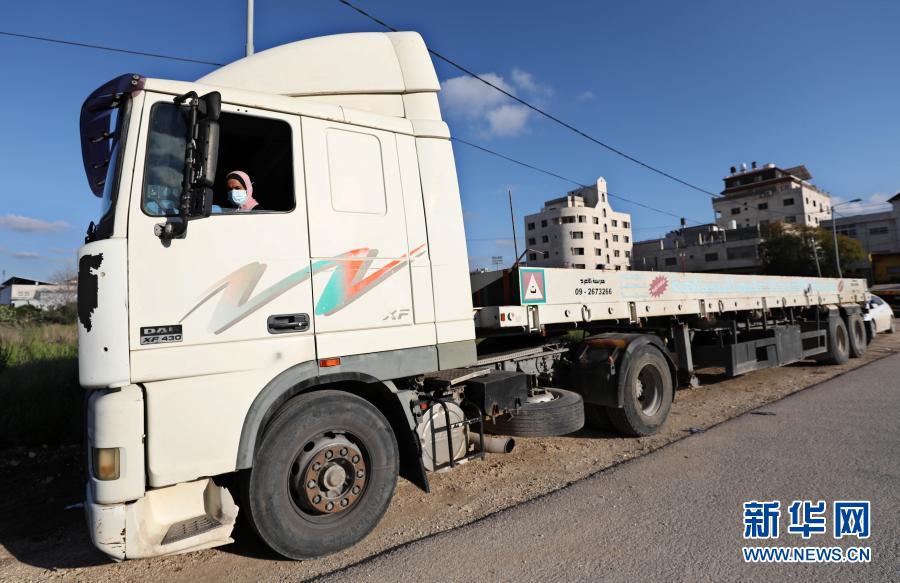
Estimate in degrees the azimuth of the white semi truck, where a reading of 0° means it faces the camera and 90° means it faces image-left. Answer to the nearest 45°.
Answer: approximately 45°

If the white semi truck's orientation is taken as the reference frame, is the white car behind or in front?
behind

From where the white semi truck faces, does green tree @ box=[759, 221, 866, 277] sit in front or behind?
behind
